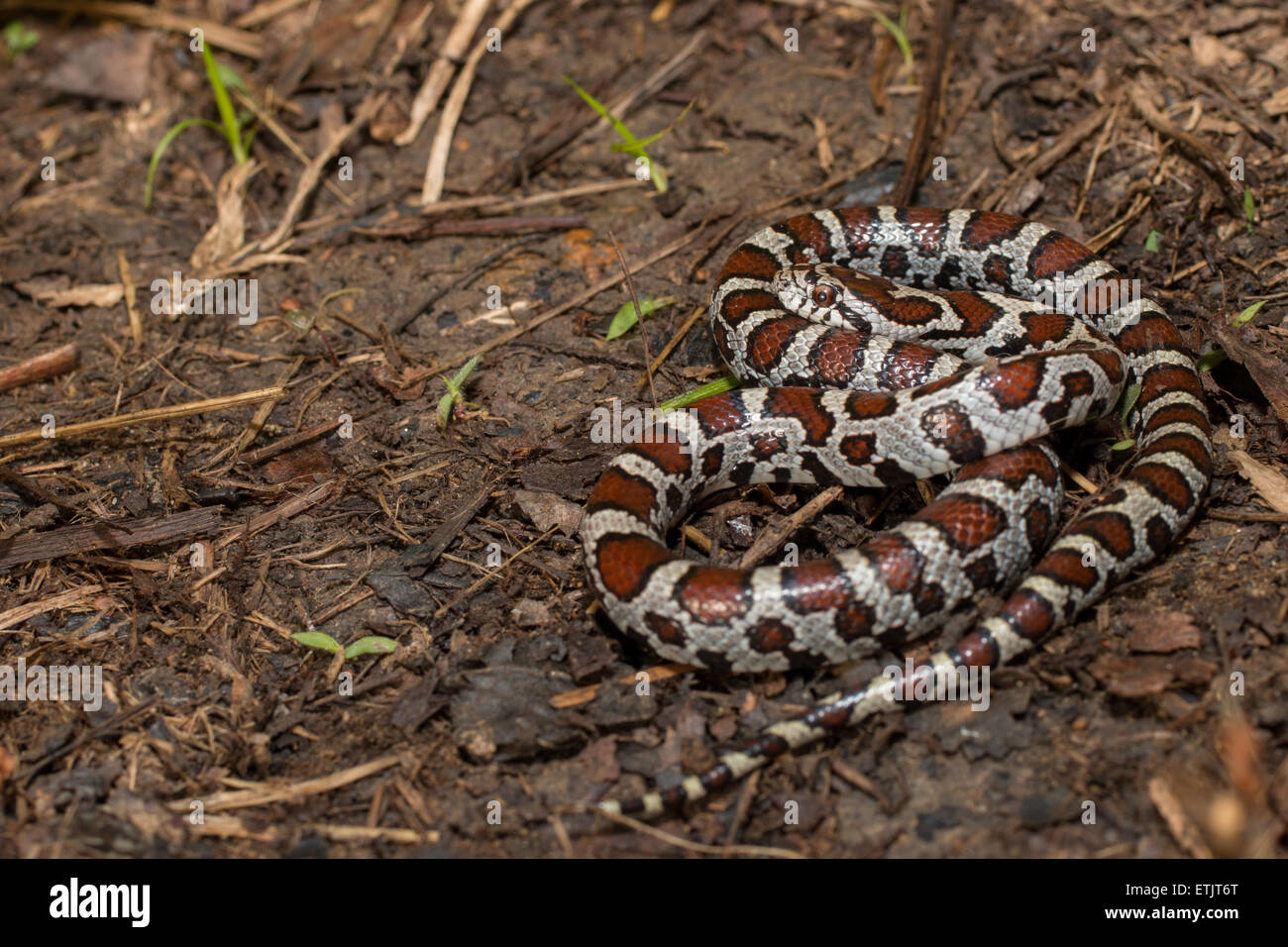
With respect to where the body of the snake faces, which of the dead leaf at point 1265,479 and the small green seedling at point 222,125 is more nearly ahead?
the small green seedling

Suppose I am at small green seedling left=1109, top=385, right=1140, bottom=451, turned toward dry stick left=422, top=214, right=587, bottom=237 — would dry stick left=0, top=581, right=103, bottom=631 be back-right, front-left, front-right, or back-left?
front-left

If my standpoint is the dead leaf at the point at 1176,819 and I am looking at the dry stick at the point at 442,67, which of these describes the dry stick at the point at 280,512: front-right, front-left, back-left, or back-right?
front-left

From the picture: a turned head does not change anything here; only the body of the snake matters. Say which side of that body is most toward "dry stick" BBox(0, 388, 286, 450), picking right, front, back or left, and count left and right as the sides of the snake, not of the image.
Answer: front

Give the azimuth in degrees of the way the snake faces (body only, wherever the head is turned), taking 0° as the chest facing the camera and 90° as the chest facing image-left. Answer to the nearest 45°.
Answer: approximately 90°

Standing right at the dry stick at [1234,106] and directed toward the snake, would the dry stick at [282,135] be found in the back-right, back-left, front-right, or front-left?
front-right

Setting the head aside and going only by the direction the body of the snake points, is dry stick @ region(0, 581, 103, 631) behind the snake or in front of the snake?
in front

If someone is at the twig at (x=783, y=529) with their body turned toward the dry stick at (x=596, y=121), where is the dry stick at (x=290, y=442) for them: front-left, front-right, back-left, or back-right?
front-left

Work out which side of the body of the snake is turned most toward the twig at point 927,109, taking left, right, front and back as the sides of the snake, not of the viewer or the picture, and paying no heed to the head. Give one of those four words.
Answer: right

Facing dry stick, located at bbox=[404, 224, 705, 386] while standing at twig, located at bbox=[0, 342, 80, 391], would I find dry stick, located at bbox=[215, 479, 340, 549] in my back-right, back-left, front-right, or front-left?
front-right

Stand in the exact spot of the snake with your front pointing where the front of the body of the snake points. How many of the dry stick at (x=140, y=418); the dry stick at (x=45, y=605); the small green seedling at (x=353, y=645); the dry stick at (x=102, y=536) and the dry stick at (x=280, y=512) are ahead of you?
5
